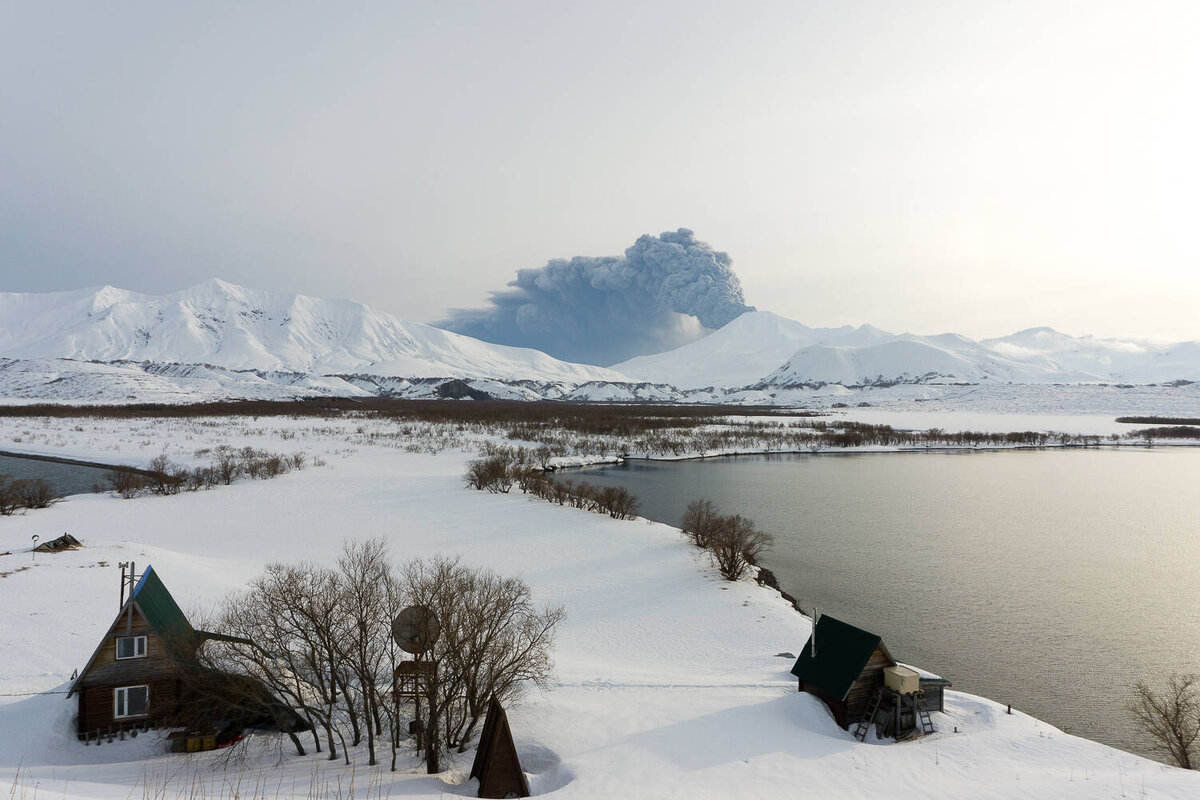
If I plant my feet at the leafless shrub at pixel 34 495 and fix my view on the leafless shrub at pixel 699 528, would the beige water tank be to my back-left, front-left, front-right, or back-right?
front-right
